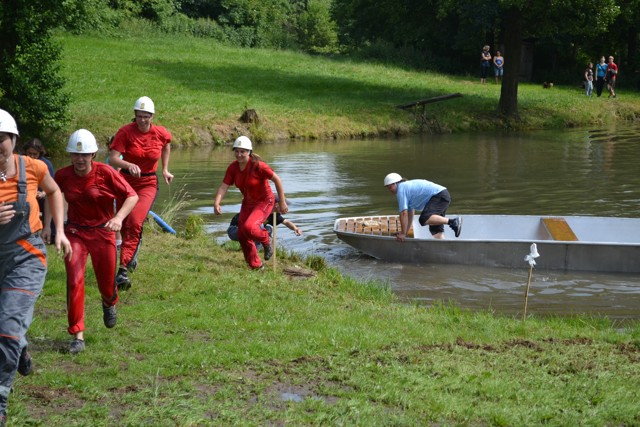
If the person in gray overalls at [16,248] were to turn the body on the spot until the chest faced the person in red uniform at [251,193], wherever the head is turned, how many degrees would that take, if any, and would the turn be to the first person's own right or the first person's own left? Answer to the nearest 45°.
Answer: approximately 180°

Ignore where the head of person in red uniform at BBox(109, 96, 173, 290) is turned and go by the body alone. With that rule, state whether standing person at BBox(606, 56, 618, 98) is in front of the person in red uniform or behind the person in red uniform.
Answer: behind

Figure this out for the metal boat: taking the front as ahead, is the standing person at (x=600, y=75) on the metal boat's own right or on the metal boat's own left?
on the metal boat's own right

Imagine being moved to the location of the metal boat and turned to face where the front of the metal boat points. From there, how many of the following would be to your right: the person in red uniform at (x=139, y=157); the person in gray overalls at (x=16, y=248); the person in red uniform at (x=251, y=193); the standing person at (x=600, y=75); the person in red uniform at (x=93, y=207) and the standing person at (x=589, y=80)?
2

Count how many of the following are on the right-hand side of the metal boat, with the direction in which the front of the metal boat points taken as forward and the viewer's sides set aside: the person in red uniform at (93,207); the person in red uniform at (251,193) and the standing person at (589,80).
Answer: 1

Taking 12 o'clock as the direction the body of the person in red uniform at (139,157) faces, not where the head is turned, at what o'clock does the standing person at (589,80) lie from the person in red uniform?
The standing person is roughly at 7 o'clock from the person in red uniform.

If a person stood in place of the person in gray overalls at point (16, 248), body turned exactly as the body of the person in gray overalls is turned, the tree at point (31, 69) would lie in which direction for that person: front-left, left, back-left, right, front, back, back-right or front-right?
back-right

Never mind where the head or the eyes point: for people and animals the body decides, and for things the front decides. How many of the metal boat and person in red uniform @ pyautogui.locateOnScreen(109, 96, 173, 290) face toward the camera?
1

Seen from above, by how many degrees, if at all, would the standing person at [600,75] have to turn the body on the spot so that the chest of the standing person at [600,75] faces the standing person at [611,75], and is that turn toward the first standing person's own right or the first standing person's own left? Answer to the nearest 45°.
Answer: approximately 90° to the first standing person's own left

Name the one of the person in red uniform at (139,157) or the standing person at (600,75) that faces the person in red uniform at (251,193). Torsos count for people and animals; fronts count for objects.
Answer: the standing person

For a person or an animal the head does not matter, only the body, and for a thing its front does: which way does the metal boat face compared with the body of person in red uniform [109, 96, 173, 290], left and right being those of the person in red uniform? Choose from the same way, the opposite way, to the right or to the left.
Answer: to the right

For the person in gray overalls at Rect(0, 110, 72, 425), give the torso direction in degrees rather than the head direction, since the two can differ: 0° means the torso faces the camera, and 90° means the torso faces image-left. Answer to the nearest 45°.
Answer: approximately 45°

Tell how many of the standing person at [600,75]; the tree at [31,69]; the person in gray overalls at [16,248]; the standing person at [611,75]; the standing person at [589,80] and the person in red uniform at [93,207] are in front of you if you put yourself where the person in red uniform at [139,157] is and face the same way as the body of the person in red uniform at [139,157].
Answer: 2

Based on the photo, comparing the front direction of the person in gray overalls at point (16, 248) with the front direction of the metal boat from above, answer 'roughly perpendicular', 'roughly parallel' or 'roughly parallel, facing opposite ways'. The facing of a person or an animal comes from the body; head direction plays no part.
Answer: roughly perpendicular

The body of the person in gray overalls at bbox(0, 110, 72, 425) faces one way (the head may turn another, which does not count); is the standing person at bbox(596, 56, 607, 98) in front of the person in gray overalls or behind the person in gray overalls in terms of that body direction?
behind

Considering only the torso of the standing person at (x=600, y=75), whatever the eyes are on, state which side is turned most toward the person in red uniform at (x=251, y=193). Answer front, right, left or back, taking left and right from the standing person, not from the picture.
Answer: front

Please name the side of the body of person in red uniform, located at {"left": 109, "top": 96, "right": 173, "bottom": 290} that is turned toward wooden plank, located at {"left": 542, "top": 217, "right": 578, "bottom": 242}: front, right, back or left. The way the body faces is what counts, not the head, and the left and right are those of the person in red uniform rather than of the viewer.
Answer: left

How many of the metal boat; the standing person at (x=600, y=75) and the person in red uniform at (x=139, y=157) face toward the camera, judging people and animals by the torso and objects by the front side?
2
